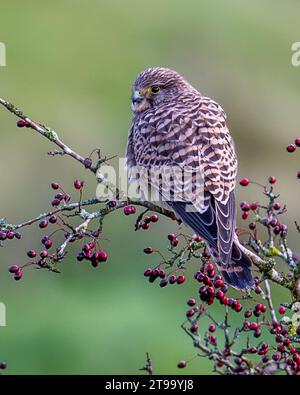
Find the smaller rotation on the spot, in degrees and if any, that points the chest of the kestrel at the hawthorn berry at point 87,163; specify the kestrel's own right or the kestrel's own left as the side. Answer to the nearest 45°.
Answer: approximately 45° to the kestrel's own left
